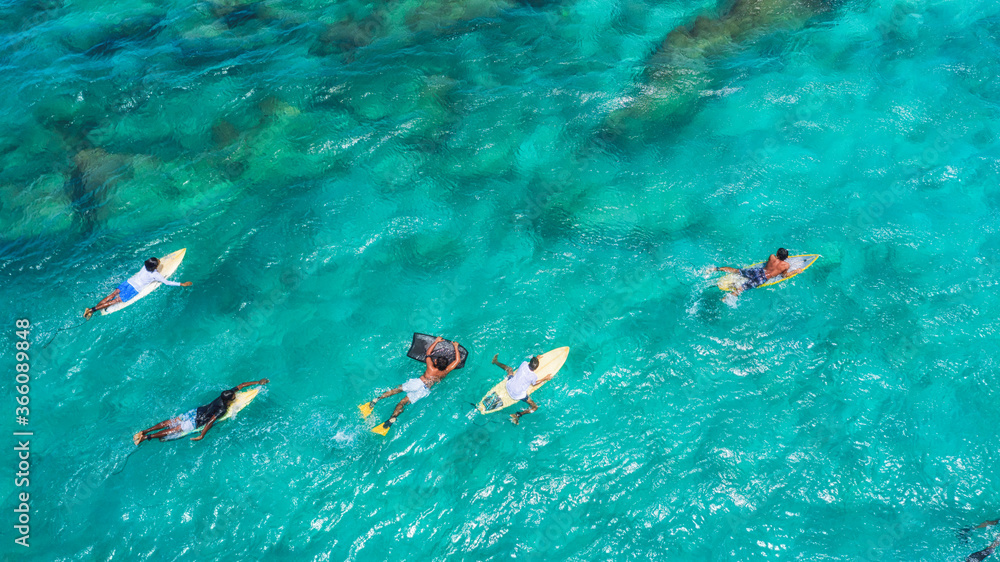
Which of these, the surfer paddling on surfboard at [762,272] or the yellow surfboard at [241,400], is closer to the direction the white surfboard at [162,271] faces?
the surfer paddling on surfboard

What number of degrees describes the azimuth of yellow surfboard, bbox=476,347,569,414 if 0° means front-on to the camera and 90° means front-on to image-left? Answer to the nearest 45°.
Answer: approximately 225°

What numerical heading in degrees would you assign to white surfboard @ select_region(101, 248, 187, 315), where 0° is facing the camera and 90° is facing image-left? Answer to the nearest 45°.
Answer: approximately 225°

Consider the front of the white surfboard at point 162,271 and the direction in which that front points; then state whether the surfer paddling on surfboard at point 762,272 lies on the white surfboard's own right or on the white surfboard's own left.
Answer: on the white surfboard's own right

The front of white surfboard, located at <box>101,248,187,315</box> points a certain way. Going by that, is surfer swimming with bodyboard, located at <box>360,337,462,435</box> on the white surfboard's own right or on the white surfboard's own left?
on the white surfboard's own right

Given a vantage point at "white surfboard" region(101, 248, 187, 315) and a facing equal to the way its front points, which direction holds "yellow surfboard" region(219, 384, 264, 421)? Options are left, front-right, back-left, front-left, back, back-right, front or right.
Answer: back-right

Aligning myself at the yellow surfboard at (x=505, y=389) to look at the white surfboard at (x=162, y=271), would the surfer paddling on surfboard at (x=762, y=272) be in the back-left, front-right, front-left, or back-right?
back-right

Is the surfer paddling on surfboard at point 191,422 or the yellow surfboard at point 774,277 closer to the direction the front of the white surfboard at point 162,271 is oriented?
the yellow surfboard

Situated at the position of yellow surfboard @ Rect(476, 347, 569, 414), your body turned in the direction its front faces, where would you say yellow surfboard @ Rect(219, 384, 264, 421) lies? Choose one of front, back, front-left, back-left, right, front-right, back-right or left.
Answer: back-left

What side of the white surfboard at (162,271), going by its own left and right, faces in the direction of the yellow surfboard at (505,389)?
right

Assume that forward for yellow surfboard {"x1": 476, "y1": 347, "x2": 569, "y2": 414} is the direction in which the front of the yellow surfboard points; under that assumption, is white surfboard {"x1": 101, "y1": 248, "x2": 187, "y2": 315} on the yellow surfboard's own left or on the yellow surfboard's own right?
on the yellow surfboard's own left
